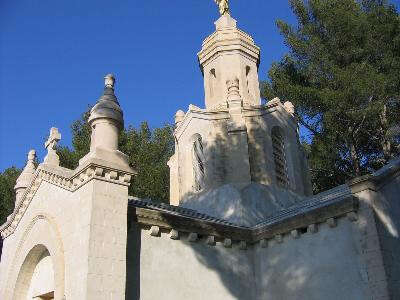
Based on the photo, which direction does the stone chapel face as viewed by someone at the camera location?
facing the viewer and to the left of the viewer

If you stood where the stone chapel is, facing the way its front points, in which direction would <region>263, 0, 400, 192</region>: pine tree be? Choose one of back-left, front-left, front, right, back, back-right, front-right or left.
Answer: back
